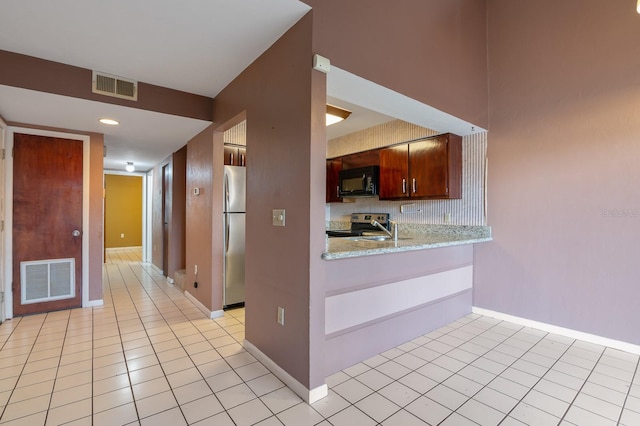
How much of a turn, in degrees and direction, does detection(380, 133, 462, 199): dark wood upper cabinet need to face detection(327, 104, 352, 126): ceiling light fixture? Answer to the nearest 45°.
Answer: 0° — it already faces it

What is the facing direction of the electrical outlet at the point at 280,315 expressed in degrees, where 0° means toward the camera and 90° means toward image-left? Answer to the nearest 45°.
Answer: approximately 45°

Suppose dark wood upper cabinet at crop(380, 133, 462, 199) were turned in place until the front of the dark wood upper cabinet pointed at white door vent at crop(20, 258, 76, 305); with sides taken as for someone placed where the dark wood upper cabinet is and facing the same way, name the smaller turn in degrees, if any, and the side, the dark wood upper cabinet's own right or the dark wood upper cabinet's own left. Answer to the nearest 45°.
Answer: approximately 45° to the dark wood upper cabinet's own right

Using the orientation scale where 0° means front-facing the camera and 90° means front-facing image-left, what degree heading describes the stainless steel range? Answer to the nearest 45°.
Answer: approximately 45°

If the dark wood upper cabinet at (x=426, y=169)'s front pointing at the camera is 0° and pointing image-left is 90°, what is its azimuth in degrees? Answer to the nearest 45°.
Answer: approximately 45°

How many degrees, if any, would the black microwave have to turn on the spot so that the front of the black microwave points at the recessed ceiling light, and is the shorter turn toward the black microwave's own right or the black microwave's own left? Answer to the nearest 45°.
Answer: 0° — it already faces it

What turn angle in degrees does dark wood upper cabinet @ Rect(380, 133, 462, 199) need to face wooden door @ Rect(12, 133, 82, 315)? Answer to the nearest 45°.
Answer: approximately 45° to its right

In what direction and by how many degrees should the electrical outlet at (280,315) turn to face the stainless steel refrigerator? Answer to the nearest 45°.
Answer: approximately 135° to its right
